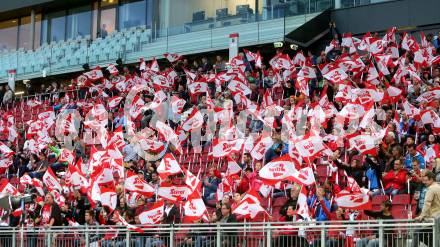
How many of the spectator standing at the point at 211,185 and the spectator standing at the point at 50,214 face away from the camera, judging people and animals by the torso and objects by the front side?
0

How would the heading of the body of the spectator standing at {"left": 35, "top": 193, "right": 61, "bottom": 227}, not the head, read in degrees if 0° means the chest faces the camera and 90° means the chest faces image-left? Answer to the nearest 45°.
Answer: approximately 45°

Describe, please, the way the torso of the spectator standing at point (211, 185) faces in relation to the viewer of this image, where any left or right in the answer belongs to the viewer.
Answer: facing the viewer and to the left of the viewer

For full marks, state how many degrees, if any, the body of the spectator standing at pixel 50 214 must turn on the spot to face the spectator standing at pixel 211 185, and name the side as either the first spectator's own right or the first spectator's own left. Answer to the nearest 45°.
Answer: approximately 135° to the first spectator's own left

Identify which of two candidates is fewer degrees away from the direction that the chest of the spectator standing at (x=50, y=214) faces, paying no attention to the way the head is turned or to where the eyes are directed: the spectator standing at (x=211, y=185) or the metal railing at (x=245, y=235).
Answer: the metal railing

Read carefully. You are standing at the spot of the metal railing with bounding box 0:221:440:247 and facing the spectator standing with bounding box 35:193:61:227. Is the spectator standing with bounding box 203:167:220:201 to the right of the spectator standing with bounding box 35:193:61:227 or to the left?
right

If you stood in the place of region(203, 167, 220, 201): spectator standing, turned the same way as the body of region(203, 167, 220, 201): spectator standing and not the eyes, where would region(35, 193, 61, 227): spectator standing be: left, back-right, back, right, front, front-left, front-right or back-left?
front-right
